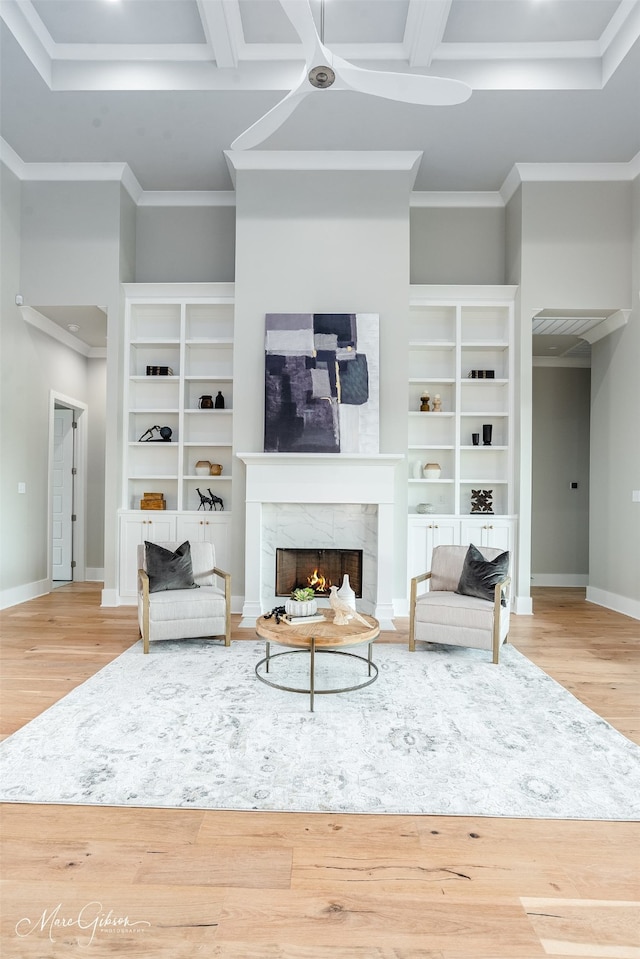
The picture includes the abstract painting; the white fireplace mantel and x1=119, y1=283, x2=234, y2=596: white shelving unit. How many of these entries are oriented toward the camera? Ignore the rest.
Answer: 3

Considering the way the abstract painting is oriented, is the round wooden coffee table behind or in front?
in front

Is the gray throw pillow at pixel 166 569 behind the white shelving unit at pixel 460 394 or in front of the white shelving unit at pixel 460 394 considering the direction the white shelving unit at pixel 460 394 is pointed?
in front

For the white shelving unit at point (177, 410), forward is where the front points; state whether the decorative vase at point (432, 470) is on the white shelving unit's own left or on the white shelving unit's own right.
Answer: on the white shelving unit's own left

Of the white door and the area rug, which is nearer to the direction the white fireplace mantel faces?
the area rug

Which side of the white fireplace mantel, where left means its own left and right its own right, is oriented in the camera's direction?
front

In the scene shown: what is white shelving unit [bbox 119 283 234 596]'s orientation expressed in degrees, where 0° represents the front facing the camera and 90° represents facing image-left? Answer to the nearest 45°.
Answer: approximately 0°

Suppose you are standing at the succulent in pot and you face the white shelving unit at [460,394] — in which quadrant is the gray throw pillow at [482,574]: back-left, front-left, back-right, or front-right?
front-right

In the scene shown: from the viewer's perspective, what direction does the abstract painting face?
toward the camera

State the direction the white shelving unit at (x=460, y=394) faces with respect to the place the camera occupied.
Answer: facing the viewer

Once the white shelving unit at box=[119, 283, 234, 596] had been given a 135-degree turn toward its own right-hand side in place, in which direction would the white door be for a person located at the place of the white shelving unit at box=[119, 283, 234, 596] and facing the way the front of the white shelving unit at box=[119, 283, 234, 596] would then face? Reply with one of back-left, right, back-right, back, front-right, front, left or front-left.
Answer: front

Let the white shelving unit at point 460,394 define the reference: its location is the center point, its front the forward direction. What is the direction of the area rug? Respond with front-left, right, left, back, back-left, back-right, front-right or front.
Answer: front

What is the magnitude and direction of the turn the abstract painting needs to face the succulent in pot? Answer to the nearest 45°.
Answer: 0° — it already faces it

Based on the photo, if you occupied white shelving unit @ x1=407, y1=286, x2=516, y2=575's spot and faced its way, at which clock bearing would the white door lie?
The white door is roughly at 3 o'clock from the white shelving unit.
